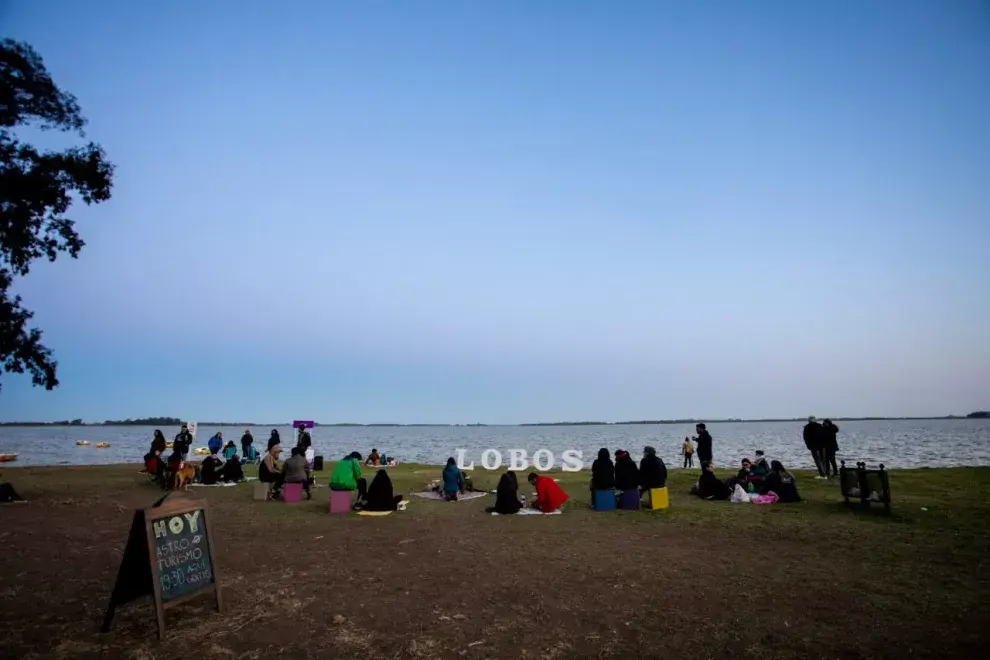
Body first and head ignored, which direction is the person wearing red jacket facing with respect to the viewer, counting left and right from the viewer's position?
facing away from the viewer and to the left of the viewer

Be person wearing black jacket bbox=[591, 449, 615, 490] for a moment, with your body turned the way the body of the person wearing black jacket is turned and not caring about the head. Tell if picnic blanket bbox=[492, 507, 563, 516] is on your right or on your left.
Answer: on your left

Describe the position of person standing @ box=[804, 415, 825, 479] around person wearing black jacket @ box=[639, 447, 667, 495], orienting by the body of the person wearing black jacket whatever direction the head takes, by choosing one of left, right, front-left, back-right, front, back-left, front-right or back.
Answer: front-right

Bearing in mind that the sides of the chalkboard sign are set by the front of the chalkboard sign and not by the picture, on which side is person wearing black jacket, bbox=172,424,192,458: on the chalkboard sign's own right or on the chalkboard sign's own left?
on the chalkboard sign's own left

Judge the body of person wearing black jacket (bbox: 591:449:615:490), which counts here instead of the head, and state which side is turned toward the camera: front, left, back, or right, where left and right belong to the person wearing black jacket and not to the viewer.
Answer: back

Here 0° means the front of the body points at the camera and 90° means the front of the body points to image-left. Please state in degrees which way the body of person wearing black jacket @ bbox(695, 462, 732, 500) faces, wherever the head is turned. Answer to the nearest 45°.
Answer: approximately 270°

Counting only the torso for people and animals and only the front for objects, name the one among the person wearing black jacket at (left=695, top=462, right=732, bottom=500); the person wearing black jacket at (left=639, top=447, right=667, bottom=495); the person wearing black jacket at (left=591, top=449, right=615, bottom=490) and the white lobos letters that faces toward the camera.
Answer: the white lobos letters
